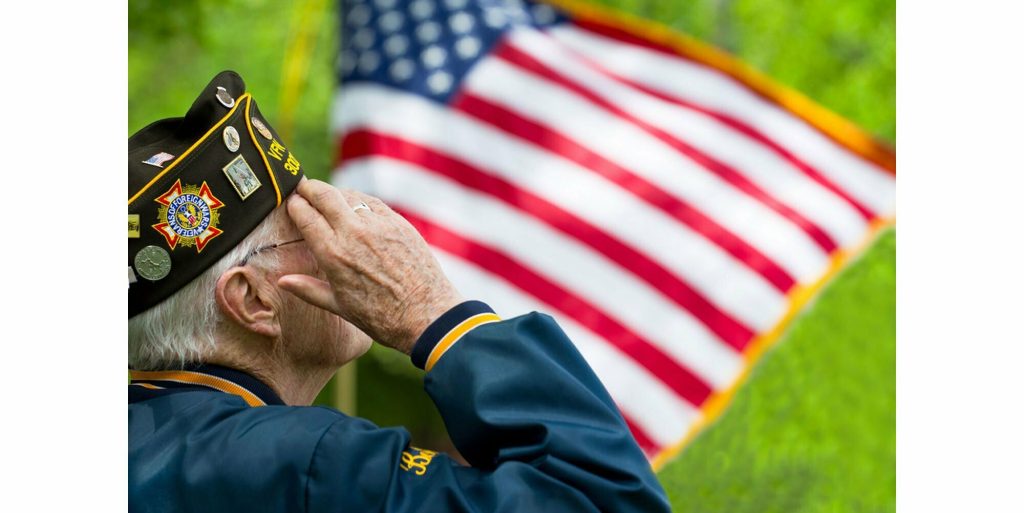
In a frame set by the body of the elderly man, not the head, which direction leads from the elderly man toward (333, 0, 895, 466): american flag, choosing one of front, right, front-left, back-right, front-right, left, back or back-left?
front-left

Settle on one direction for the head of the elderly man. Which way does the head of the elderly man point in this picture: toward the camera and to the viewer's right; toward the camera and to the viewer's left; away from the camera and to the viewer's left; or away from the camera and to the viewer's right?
away from the camera and to the viewer's right

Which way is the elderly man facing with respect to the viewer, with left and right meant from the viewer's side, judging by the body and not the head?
facing away from the viewer and to the right of the viewer
